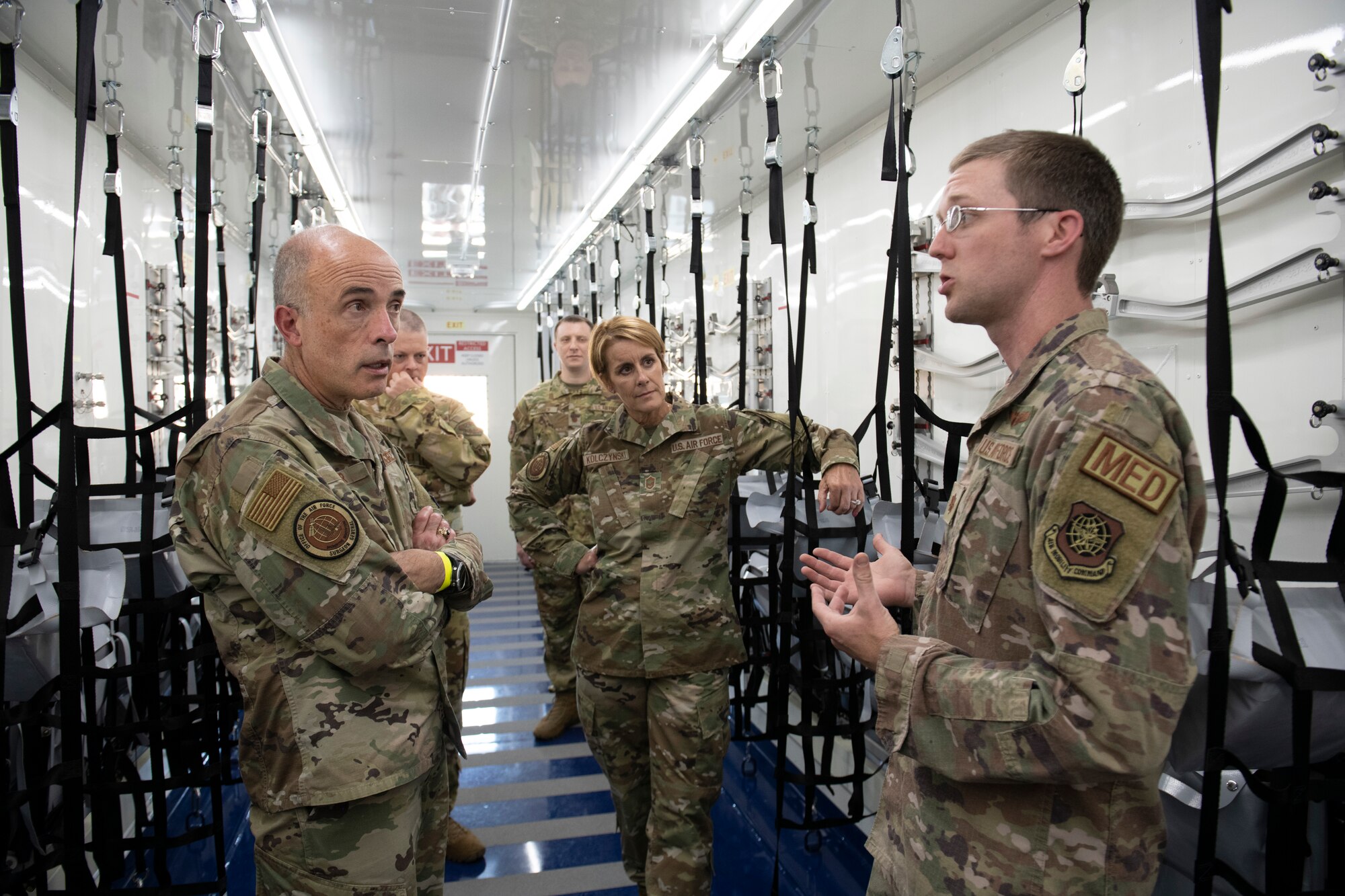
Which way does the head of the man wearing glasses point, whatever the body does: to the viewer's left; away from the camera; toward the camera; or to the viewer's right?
to the viewer's left

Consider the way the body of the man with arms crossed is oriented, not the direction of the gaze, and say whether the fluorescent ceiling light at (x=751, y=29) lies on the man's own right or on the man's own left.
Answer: on the man's own left

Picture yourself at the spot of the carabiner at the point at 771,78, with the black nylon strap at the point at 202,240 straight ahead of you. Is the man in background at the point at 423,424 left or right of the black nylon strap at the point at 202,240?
right

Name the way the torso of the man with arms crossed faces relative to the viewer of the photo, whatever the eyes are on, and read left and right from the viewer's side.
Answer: facing the viewer and to the right of the viewer

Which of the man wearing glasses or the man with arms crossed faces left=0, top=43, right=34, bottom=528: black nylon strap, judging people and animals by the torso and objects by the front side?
the man wearing glasses

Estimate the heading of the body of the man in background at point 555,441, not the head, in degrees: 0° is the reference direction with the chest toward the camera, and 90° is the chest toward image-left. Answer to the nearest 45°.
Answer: approximately 0°

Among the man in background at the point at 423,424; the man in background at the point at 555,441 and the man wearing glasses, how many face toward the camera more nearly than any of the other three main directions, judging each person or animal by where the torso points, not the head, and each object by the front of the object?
2

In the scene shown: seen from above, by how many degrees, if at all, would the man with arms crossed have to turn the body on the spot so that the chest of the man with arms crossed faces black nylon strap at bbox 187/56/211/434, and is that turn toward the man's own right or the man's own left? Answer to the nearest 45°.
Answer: approximately 135° to the man's own left

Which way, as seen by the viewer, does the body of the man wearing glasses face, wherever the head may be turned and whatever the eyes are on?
to the viewer's left

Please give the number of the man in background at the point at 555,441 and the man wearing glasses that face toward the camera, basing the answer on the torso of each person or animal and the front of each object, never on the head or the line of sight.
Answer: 1

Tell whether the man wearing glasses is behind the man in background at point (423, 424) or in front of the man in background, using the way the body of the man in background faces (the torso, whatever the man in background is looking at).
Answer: in front
